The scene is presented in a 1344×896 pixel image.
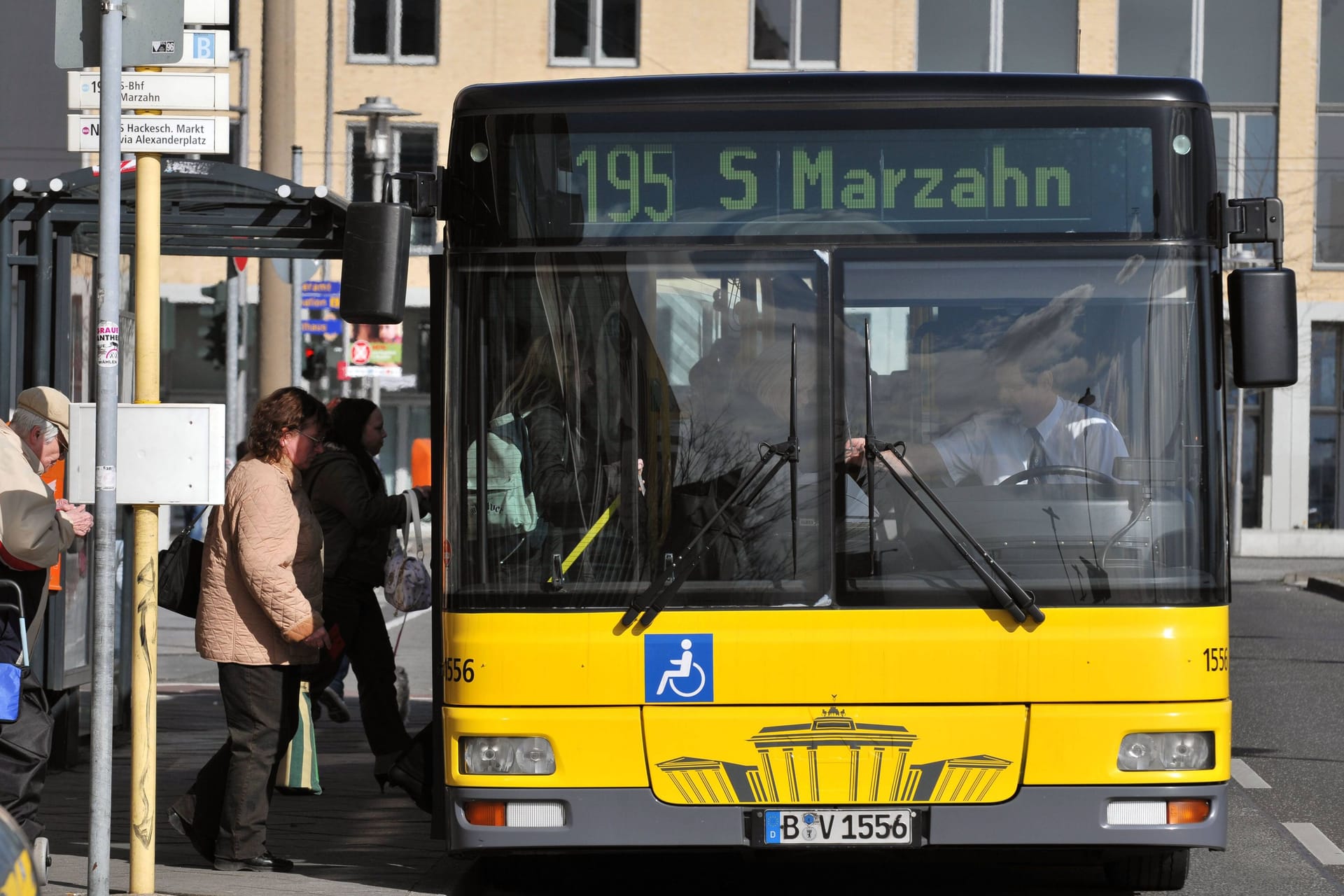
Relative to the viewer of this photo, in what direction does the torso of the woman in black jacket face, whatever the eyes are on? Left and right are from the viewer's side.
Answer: facing to the right of the viewer

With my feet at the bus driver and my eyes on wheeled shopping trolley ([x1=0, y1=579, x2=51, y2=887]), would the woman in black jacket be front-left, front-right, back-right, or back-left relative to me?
front-right

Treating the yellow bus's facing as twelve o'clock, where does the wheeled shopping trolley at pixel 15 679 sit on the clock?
The wheeled shopping trolley is roughly at 1 o'clock from the yellow bus.

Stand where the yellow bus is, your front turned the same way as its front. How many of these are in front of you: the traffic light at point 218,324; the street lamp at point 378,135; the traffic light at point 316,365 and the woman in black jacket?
0

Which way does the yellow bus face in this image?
toward the camera

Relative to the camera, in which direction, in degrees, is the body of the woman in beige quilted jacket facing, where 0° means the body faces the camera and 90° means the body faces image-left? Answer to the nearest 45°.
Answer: approximately 270°

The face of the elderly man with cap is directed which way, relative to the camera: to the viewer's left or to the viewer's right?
to the viewer's right

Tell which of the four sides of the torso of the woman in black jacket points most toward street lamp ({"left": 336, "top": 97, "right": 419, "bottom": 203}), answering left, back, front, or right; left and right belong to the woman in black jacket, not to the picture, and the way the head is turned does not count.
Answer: left

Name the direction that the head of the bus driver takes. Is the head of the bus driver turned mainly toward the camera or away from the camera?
toward the camera

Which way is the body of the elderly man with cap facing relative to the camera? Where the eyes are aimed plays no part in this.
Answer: to the viewer's right

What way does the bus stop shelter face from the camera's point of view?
to the viewer's right

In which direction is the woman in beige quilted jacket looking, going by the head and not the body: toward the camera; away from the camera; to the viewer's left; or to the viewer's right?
to the viewer's right

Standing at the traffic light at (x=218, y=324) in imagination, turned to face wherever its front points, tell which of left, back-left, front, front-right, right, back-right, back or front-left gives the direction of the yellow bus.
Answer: left
